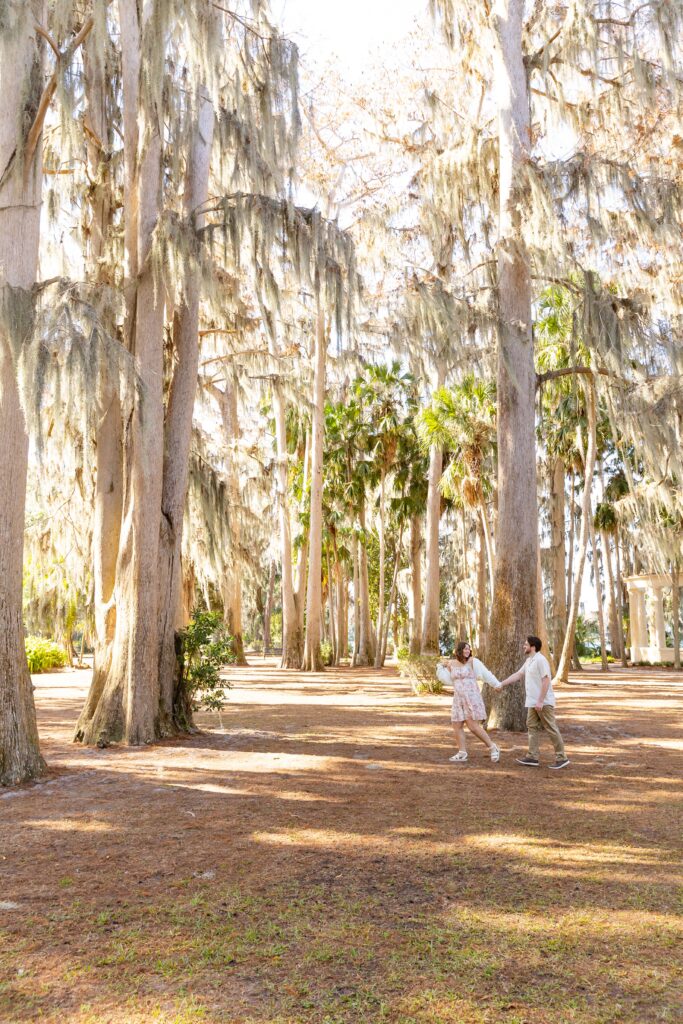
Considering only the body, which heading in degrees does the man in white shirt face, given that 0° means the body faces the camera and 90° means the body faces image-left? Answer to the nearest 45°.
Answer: approximately 90°

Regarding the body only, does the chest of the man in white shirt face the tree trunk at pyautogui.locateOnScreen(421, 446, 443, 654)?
no

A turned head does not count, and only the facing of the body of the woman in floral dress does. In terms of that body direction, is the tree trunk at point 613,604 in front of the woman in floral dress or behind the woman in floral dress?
behind

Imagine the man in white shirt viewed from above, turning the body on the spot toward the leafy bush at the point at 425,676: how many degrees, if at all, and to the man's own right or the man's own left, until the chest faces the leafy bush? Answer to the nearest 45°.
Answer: approximately 90° to the man's own right

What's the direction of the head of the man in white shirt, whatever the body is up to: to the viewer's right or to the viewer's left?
to the viewer's left

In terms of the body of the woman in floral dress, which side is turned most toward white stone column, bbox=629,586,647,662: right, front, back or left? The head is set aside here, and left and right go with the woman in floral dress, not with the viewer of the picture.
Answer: back

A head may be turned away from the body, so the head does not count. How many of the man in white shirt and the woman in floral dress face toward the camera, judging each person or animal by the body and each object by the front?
1

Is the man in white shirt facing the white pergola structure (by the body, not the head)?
no

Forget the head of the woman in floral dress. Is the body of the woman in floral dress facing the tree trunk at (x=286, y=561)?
no

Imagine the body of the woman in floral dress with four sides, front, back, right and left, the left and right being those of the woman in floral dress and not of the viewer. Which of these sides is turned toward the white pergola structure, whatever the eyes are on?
back

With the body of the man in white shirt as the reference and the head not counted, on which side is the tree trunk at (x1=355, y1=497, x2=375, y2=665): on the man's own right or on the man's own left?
on the man's own right
